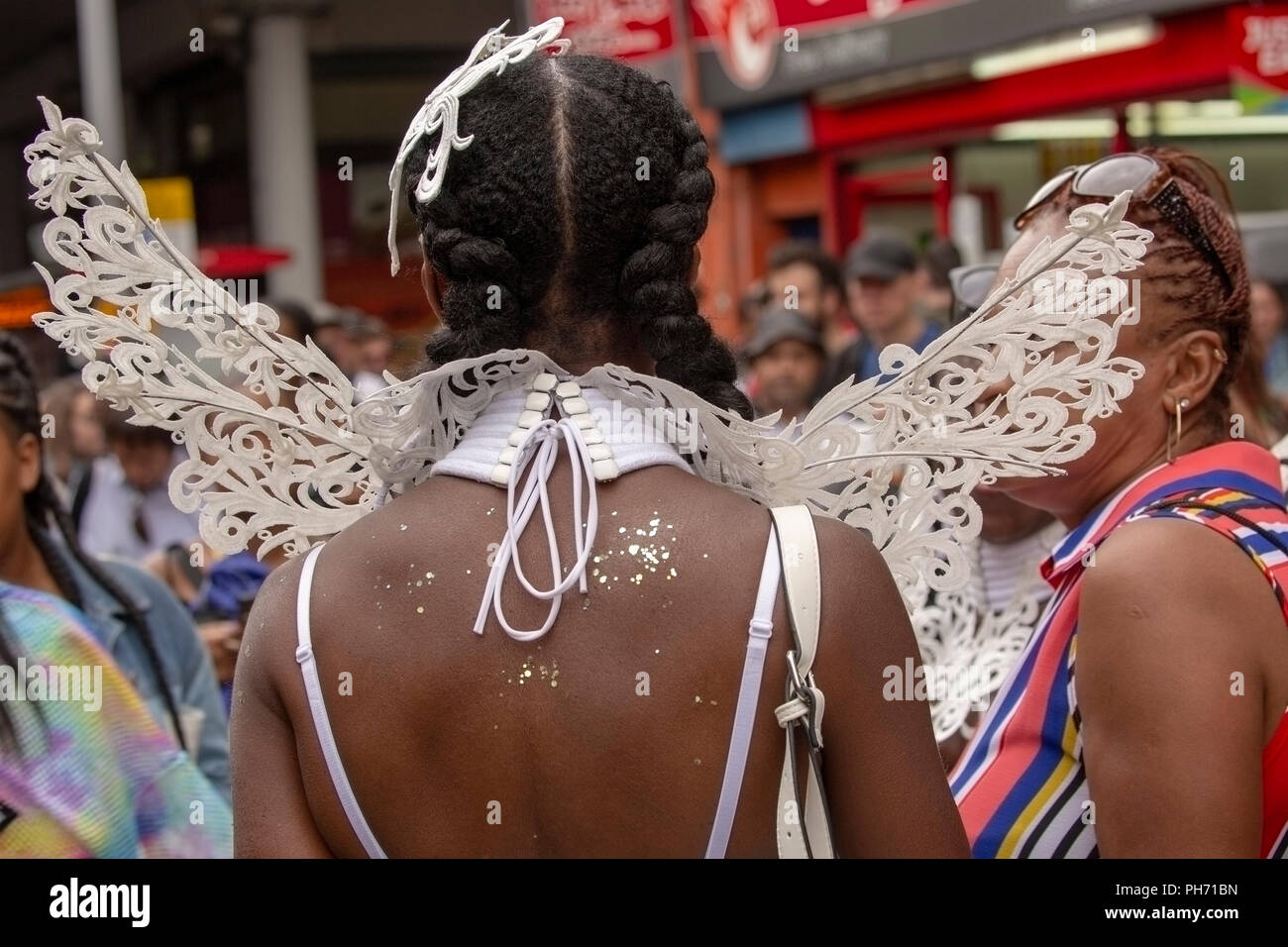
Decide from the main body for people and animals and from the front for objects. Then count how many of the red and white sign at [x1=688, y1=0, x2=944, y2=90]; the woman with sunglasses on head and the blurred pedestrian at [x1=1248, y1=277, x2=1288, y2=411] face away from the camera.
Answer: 0

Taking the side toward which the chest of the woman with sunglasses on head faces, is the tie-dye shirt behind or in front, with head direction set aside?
in front

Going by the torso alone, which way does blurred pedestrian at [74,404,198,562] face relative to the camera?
toward the camera

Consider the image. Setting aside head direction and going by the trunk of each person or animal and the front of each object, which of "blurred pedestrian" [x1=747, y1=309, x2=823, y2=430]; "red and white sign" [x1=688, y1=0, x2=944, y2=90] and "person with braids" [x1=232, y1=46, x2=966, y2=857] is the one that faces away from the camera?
the person with braids

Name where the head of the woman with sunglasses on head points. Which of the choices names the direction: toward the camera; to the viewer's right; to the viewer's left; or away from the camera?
to the viewer's left

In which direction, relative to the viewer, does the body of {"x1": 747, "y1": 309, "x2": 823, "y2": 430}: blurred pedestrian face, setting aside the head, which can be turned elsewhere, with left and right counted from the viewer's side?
facing the viewer

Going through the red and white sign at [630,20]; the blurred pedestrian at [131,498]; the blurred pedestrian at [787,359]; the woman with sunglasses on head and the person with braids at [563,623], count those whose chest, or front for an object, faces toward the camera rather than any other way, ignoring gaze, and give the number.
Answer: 3

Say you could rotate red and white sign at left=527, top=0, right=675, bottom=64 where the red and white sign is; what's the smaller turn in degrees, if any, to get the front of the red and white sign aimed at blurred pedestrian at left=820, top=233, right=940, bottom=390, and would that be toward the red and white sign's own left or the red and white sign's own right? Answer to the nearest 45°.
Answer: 0° — it already faces them

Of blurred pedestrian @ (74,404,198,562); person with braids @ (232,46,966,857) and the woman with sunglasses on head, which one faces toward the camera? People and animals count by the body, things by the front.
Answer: the blurred pedestrian

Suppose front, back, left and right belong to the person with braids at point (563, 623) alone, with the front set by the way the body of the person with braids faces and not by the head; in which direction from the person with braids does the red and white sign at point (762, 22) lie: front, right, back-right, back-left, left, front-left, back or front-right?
front

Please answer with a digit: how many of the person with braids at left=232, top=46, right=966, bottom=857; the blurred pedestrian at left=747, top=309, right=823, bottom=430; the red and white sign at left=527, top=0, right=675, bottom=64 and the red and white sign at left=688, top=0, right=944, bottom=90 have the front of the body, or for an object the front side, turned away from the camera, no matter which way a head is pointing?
1

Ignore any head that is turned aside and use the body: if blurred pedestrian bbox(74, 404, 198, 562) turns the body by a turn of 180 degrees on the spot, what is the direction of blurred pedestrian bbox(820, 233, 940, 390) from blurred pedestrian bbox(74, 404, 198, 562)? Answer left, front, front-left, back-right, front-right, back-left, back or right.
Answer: right

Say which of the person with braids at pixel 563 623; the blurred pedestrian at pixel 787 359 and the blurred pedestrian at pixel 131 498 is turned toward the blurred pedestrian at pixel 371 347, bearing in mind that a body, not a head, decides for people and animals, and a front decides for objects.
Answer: the person with braids

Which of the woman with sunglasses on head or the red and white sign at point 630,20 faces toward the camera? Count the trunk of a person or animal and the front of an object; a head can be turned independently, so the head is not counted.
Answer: the red and white sign

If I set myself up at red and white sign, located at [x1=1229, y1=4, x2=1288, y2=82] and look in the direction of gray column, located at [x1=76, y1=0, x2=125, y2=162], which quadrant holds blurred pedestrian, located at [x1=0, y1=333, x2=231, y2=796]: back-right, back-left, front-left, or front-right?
front-left

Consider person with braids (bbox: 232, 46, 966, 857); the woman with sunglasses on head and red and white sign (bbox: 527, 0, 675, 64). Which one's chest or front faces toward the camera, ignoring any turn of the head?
the red and white sign

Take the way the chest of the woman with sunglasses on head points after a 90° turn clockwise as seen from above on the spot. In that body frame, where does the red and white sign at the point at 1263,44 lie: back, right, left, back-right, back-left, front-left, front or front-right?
front
